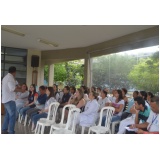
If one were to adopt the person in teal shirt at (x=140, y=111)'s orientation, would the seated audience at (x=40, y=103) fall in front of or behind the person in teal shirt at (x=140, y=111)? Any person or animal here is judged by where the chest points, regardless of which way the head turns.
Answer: in front

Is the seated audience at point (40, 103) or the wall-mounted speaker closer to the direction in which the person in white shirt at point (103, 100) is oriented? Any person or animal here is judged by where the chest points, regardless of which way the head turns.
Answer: the seated audience

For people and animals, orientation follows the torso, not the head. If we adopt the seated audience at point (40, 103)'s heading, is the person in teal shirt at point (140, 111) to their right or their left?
on their left

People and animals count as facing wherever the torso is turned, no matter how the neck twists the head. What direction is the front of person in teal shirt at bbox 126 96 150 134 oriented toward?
to the viewer's left

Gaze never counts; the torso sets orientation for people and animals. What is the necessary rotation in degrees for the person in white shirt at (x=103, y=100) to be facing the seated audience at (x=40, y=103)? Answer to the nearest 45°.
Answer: approximately 45° to their right

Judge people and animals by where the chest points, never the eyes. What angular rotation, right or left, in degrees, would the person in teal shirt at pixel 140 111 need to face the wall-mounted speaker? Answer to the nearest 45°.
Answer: approximately 45° to their right

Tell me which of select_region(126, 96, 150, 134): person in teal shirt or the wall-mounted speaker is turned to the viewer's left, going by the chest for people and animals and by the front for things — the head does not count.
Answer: the person in teal shirt

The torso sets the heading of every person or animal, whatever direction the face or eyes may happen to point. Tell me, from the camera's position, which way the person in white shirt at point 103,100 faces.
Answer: facing the viewer and to the left of the viewer

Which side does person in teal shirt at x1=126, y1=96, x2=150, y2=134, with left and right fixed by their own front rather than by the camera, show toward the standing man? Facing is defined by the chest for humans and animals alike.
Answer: front

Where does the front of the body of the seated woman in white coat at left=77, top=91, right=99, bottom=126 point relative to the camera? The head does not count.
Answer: to the viewer's left

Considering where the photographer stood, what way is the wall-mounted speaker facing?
facing the viewer

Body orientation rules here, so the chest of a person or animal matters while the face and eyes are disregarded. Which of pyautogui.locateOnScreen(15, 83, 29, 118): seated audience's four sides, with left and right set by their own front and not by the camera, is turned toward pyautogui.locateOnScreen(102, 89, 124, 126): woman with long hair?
left
